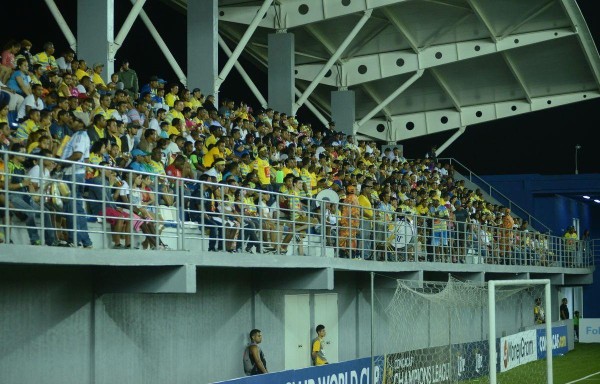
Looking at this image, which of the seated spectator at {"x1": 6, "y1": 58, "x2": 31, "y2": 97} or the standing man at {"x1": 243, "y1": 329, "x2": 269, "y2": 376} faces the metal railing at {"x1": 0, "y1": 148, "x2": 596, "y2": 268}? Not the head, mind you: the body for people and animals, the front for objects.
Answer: the seated spectator

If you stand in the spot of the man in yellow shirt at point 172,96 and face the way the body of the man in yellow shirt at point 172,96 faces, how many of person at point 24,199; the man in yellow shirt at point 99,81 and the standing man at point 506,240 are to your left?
1

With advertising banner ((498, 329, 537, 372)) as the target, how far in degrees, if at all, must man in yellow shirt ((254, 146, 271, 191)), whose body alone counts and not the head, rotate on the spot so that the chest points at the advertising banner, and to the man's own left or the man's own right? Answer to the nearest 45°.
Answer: approximately 90° to the man's own left

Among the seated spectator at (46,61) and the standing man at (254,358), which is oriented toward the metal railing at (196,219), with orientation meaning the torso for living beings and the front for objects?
the seated spectator

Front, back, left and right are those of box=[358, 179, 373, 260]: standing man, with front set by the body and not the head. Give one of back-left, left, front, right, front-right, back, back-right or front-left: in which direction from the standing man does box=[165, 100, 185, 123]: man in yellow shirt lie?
back-right

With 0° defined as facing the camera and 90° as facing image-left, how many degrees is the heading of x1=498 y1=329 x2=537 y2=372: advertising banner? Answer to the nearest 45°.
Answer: approximately 315°
